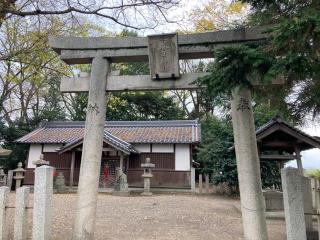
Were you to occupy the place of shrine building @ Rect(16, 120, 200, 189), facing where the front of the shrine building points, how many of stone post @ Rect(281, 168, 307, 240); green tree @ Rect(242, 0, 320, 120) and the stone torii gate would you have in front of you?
3

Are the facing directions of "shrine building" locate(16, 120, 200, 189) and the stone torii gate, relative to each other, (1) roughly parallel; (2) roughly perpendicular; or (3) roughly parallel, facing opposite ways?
roughly parallel

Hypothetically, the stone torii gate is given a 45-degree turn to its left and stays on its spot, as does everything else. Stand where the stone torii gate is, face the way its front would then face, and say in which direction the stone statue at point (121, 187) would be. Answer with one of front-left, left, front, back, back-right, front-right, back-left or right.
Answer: back-left

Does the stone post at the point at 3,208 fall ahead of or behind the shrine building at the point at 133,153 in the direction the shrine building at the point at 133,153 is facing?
ahead

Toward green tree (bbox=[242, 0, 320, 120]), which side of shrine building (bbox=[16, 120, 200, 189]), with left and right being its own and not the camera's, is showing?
front

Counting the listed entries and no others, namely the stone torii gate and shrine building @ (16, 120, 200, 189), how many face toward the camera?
2

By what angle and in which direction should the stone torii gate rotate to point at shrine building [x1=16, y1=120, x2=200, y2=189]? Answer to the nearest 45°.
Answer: approximately 180°

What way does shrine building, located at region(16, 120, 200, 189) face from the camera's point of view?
toward the camera

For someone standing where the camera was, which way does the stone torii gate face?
facing the viewer

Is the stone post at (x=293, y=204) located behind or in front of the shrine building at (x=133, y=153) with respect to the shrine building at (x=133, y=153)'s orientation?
in front

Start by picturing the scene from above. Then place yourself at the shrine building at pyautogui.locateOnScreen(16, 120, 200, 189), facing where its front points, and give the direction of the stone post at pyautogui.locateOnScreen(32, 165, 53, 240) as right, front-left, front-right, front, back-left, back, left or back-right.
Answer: front
